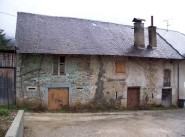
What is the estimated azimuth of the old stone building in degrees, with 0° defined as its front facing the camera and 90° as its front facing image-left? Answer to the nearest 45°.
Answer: approximately 0°
